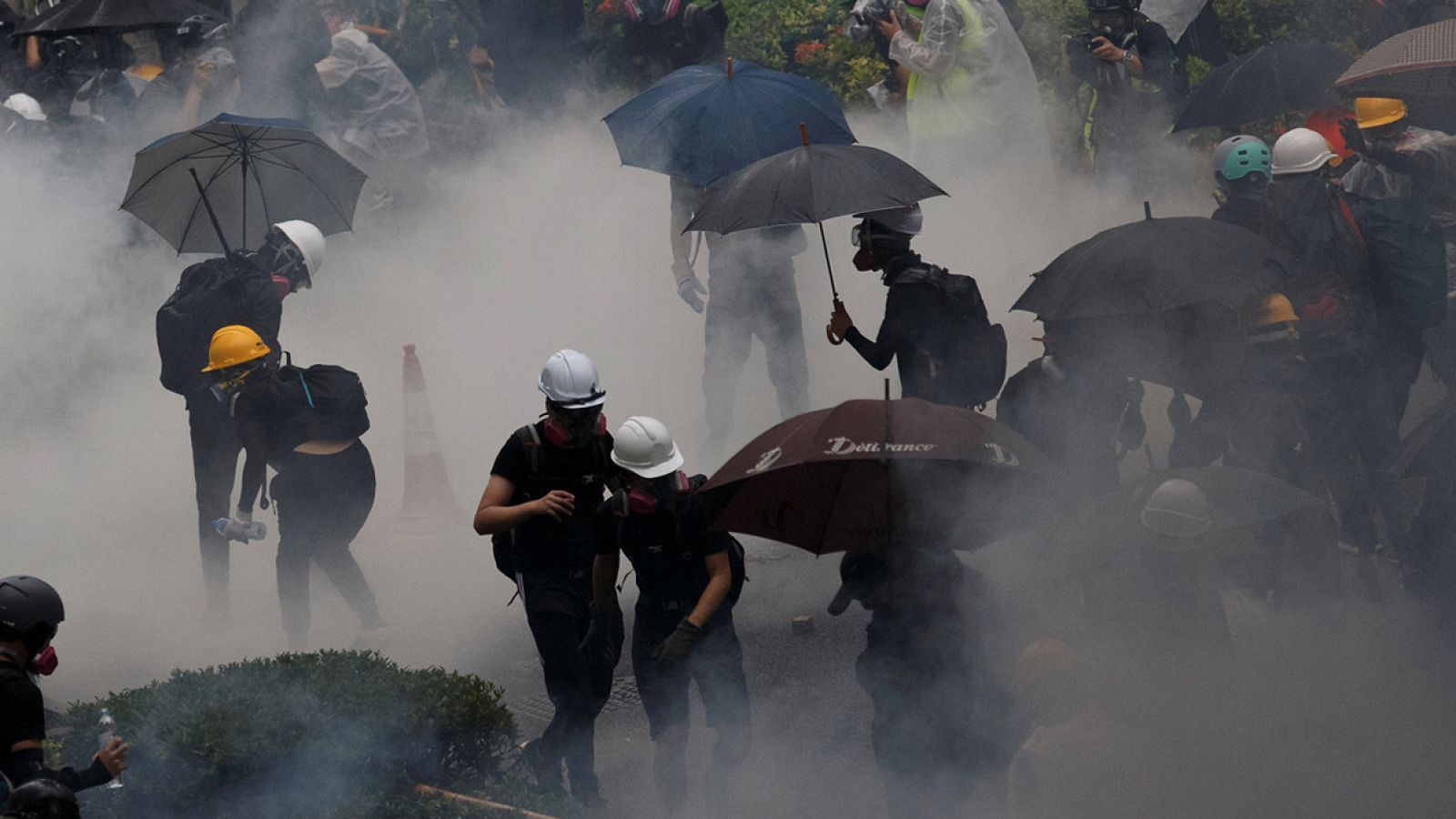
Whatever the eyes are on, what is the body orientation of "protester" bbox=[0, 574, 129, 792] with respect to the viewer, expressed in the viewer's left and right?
facing to the right of the viewer

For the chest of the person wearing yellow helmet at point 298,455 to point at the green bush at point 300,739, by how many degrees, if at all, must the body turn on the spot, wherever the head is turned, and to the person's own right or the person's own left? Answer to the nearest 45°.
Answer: approximately 90° to the person's own left

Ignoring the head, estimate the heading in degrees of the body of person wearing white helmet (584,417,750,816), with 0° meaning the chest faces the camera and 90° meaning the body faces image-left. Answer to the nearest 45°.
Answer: approximately 0°

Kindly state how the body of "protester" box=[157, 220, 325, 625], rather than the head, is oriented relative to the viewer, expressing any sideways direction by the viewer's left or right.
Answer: facing to the right of the viewer

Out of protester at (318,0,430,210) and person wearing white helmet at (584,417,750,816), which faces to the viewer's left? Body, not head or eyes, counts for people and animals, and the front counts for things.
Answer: the protester

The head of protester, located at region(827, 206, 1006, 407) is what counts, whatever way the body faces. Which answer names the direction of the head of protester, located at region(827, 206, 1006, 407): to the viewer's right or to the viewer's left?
to the viewer's left

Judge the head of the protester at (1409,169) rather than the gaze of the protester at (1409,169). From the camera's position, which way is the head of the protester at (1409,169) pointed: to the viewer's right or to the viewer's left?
to the viewer's left

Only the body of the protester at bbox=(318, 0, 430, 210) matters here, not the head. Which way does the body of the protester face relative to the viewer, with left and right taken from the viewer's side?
facing to the left of the viewer

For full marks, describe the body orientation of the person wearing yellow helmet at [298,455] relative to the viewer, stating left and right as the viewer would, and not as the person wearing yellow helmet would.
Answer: facing to the left of the viewer
